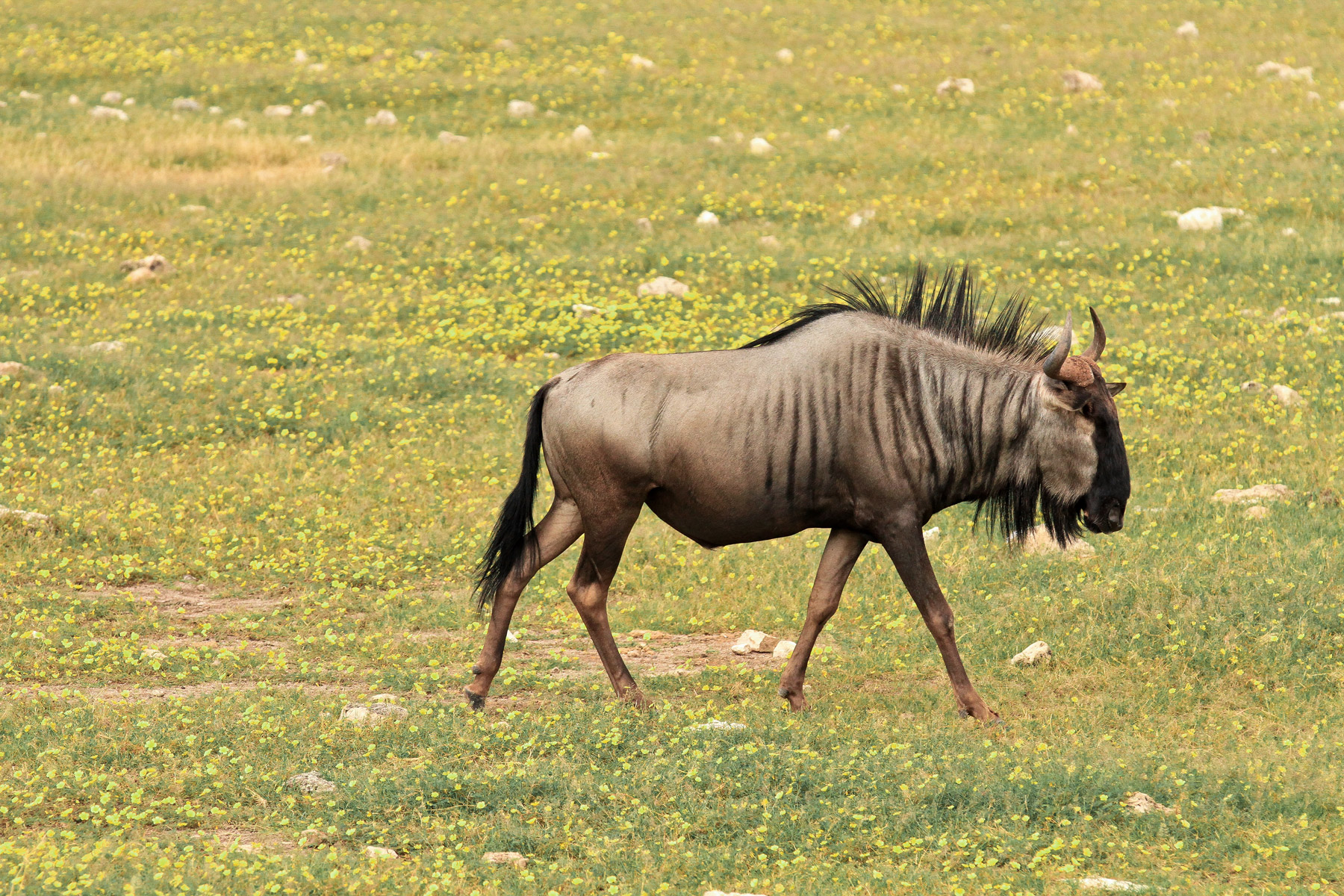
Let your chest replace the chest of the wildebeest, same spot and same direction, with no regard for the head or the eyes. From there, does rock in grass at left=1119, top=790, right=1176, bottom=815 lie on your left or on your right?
on your right

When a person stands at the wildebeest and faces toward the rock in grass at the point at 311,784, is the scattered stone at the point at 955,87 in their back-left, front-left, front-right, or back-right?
back-right

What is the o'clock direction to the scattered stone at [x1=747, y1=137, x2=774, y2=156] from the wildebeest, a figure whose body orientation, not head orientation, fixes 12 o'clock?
The scattered stone is roughly at 9 o'clock from the wildebeest.

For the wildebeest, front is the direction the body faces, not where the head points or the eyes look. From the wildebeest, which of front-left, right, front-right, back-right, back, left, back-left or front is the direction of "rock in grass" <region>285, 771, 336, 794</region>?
back-right

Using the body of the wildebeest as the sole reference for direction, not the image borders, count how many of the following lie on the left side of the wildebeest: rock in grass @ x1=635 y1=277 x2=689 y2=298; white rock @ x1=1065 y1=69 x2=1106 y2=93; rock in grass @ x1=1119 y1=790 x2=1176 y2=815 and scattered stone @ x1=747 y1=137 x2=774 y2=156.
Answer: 3

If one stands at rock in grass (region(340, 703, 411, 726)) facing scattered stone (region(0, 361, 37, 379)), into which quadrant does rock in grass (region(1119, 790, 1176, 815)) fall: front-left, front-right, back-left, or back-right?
back-right

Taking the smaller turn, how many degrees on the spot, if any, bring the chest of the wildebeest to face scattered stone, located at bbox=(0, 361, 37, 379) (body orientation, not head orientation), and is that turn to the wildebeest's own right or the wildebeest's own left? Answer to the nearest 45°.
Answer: approximately 135° to the wildebeest's own left

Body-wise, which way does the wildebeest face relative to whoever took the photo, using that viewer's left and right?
facing to the right of the viewer

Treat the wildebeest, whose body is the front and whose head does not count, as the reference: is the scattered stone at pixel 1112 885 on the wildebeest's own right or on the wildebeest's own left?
on the wildebeest's own right

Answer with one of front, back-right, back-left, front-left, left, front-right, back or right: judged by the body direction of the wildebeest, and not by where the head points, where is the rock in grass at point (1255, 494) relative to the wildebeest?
front-left

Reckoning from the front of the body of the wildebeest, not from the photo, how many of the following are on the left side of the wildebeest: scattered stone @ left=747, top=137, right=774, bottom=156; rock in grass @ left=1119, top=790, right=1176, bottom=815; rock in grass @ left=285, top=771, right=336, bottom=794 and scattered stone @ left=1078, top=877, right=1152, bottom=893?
1
